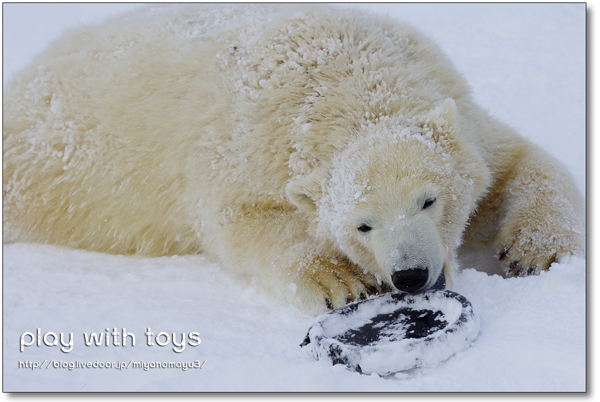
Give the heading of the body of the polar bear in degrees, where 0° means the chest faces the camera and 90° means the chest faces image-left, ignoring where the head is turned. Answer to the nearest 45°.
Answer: approximately 315°

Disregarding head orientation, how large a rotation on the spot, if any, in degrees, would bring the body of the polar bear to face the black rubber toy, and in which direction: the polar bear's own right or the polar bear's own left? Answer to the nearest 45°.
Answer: approximately 45° to the polar bear's own right
